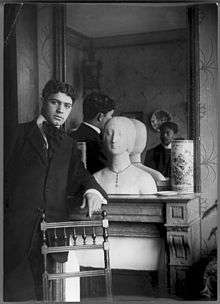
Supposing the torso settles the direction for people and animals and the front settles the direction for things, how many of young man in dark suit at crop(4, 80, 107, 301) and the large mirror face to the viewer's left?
0

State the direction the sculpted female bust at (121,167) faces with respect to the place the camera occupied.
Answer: facing the viewer and to the left of the viewer

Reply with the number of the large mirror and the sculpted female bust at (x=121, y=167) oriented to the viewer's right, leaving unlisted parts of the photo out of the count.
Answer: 0

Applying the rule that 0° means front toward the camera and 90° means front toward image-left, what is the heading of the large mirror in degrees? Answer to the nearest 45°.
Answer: approximately 0°

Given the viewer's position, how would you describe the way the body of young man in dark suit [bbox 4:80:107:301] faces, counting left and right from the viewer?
facing the viewer and to the right of the viewer
